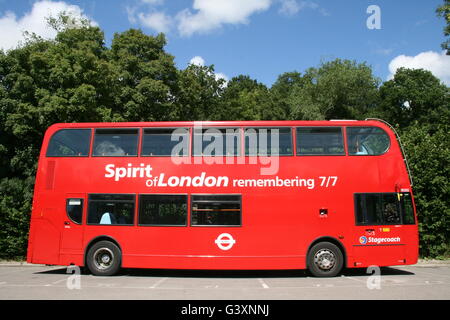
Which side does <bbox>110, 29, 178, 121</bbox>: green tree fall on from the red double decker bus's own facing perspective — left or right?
on its left

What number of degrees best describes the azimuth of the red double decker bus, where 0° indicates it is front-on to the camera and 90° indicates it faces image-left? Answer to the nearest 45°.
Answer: approximately 270°

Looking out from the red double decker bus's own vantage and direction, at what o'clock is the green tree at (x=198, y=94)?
The green tree is roughly at 9 o'clock from the red double decker bus.

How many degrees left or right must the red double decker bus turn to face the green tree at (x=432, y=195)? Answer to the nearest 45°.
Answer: approximately 45° to its left
